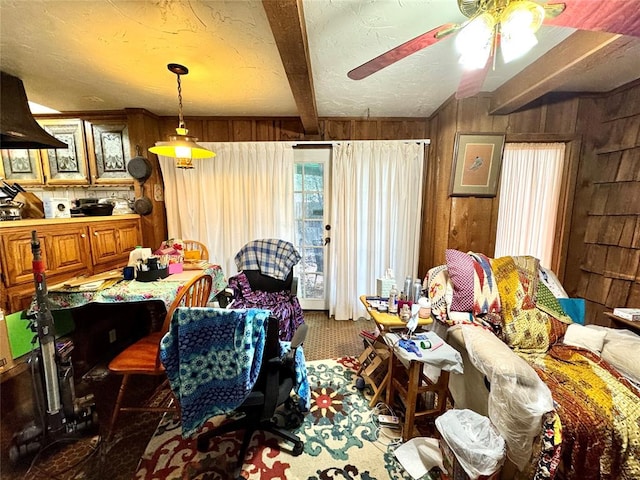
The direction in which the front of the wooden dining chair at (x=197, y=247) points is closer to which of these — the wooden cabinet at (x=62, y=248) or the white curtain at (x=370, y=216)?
the wooden cabinet

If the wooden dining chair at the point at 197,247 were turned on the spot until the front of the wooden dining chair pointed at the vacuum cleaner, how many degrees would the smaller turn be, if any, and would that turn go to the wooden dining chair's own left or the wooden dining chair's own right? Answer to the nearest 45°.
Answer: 0° — it already faces it

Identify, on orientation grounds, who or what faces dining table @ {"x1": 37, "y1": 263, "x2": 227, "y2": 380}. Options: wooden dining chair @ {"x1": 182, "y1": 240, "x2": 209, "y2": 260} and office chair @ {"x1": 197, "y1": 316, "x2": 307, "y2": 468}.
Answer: the wooden dining chair

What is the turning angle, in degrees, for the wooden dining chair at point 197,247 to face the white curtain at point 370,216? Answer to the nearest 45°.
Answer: approximately 135° to its left

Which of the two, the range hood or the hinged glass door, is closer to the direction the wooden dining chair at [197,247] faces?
the range hood

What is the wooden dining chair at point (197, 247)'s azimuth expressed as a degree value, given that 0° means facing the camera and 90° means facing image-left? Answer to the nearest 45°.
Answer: approximately 45°

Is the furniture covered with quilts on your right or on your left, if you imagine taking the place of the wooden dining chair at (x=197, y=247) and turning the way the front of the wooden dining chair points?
on your left

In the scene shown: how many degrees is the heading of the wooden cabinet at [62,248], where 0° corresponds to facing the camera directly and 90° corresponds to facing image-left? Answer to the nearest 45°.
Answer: approximately 315°
